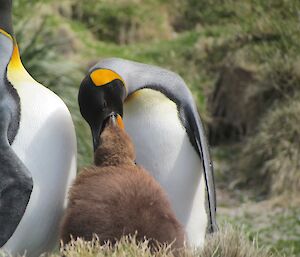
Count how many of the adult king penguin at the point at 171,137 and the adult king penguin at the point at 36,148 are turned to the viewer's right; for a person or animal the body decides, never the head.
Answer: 1

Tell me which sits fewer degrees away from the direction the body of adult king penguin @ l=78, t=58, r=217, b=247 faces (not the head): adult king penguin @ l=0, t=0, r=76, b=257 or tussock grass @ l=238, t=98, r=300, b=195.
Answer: the adult king penguin

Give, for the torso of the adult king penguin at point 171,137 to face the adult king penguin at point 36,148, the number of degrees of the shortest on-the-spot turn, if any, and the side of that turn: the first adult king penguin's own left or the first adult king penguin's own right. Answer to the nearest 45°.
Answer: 0° — it already faces it

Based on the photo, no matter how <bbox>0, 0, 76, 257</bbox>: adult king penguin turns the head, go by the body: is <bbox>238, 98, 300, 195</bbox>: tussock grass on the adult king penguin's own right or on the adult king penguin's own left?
on the adult king penguin's own left

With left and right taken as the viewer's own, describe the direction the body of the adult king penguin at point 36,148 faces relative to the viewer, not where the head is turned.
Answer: facing to the right of the viewer

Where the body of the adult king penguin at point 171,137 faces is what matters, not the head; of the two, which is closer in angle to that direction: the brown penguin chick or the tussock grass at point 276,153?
the brown penguin chick

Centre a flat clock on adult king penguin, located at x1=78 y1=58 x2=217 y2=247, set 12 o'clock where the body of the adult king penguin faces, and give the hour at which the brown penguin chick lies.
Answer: The brown penguin chick is roughly at 11 o'clock from the adult king penguin.

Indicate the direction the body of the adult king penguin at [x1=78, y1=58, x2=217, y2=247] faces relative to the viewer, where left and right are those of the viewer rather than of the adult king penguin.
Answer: facing the viewer and to the left of the viewer

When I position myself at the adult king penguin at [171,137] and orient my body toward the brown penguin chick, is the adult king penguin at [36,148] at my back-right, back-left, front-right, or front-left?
front-right

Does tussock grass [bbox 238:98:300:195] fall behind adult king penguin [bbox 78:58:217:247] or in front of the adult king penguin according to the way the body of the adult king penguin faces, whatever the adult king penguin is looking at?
behind

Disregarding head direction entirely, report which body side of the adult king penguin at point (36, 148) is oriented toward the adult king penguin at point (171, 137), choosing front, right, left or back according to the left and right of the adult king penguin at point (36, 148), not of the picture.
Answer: front
